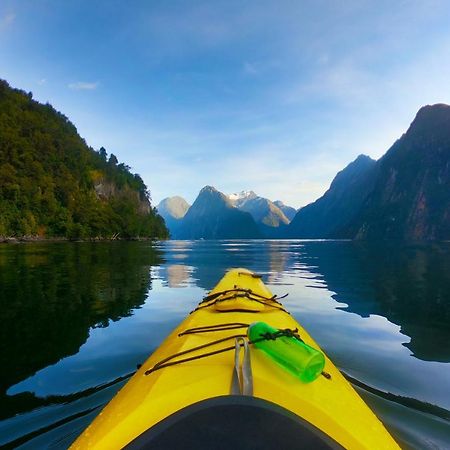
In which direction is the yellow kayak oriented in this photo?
away from the camera
